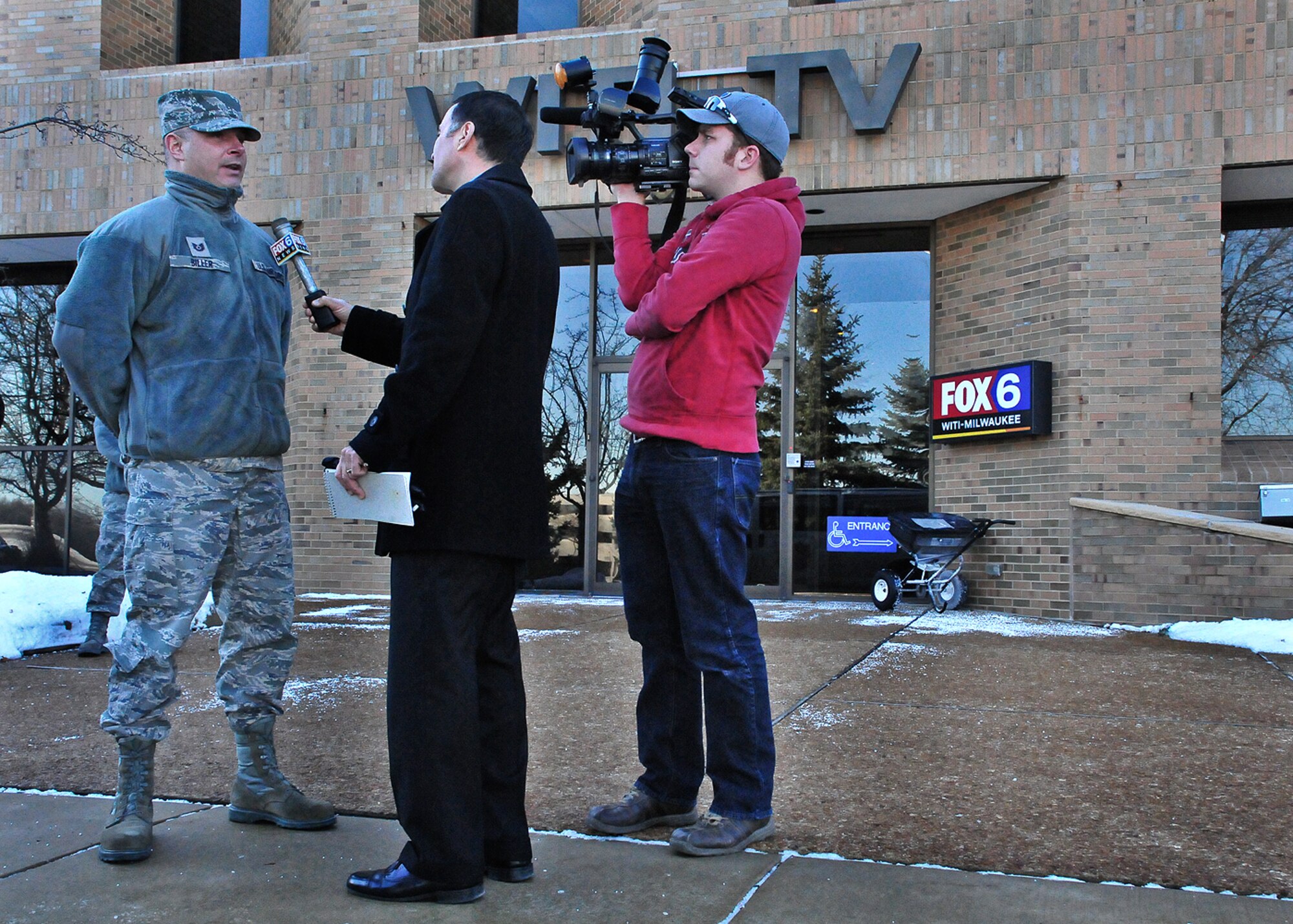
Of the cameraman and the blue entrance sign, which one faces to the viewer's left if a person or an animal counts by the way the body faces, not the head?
the cameraman

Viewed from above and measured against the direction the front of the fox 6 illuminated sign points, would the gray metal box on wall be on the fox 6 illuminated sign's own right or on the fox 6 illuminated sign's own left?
on the fox 6 illuminated sign's own left

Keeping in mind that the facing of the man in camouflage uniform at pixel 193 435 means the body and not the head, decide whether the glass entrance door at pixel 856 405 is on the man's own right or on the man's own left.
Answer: on the man's own left

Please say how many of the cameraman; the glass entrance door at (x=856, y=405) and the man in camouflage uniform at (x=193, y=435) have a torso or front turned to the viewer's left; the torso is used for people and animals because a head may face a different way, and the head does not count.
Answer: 1

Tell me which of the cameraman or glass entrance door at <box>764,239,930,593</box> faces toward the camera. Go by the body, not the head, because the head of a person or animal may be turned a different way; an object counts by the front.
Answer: the glass entrance door

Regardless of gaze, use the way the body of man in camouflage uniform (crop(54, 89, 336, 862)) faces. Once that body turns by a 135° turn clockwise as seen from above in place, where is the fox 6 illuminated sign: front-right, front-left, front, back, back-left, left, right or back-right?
back-right

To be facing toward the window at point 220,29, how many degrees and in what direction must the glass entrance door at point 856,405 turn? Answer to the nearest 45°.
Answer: approximately 90° to its right

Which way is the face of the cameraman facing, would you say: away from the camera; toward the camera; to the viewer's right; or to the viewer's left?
to the viewer's left

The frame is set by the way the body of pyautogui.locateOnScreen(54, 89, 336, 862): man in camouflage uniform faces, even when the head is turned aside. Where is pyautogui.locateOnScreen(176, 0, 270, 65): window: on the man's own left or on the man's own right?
on the man's own left

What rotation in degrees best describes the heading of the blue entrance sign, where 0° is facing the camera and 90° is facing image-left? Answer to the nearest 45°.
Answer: approximately 0°

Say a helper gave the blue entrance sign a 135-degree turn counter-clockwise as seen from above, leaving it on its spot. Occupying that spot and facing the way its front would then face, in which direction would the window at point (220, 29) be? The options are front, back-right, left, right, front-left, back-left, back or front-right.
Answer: back-left

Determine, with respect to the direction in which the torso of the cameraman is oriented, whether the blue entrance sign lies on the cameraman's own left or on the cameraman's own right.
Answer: on the cameraman's own right

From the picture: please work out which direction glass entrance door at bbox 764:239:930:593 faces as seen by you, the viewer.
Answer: facing the viewer

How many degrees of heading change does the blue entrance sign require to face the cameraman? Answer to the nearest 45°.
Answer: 0° — it already faces them

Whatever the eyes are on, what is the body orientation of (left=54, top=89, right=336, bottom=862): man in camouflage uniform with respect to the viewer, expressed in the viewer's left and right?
facing the viewer and to the right of the viewer

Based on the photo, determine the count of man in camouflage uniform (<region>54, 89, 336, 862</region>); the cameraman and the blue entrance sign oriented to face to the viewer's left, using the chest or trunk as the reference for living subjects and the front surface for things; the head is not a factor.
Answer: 1

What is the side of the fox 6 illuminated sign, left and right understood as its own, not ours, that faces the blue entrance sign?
right

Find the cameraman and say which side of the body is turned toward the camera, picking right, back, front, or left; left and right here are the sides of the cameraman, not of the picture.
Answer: left
